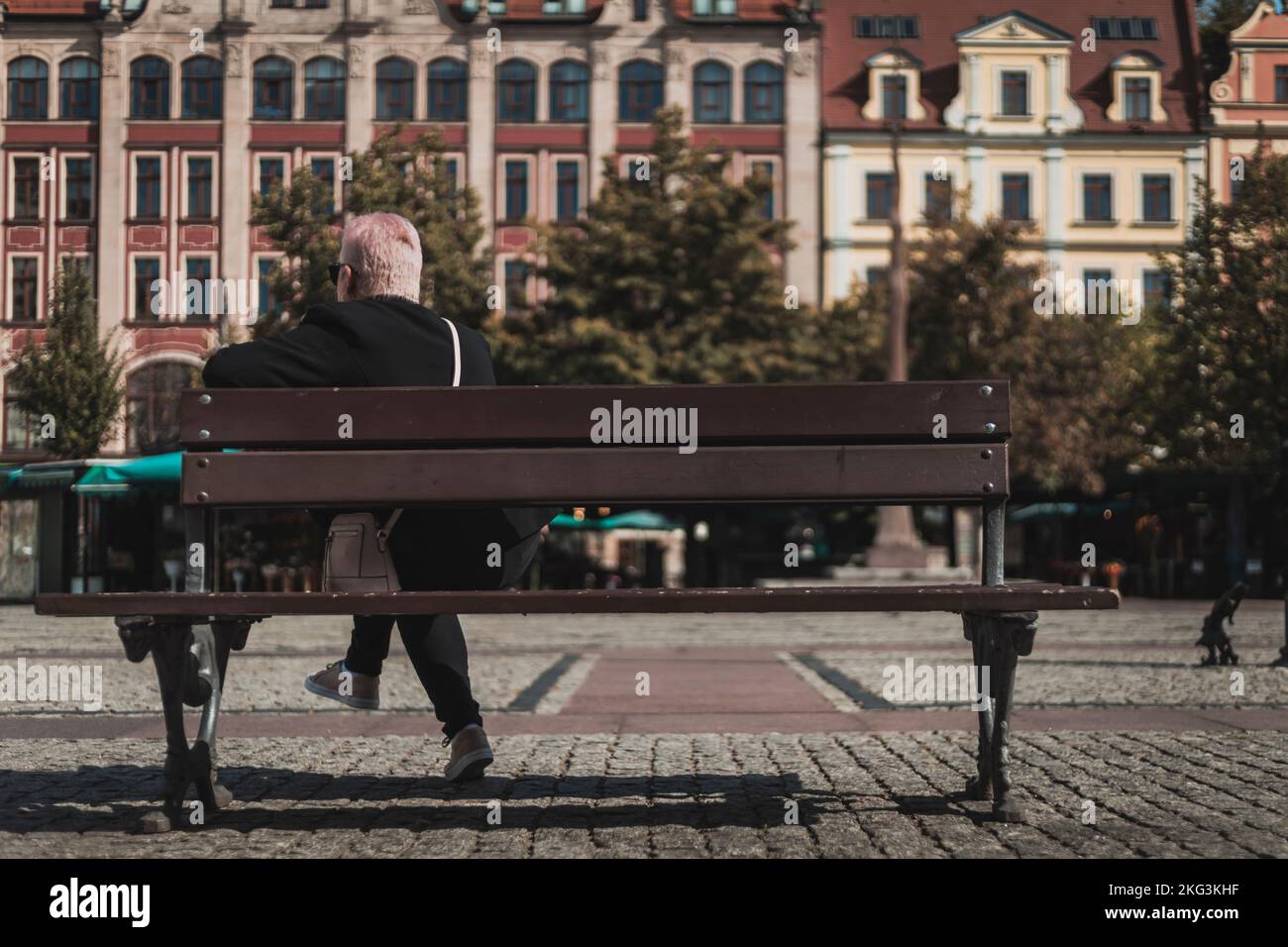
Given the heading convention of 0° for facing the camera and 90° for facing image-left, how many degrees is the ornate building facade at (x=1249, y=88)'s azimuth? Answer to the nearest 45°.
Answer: approximately 0°

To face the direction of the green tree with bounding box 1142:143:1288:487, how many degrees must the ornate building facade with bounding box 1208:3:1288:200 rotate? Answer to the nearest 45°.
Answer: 0° — it already faces it

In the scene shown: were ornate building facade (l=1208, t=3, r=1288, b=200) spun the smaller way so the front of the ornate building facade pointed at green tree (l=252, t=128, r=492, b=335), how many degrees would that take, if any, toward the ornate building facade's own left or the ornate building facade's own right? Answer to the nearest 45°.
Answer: approximately 45° to the ornate building facade's own right

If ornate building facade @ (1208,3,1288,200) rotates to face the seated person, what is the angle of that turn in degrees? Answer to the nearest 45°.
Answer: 0° — it already faces them

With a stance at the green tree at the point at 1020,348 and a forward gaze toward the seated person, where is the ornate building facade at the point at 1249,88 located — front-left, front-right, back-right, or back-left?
back-left

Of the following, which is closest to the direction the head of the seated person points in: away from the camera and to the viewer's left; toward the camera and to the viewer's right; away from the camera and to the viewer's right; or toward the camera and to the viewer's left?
away from the camera and to the viewer's left

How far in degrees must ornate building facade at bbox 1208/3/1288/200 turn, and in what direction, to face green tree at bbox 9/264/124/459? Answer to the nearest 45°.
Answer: approximately 45° to its right

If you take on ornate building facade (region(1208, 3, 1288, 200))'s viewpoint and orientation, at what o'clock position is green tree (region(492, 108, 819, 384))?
The green tree is roughly at 1 o'clock from the ornate building facade.

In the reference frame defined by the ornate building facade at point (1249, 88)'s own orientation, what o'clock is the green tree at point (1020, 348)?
The green tree is roughly at 1 o'clock from the ornate building facade.

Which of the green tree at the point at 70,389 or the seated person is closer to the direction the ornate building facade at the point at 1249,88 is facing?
the seated person
